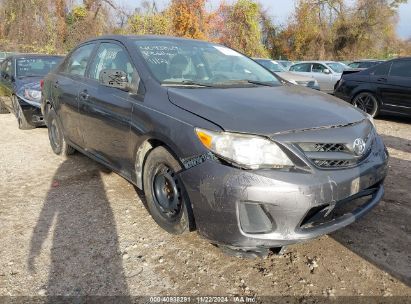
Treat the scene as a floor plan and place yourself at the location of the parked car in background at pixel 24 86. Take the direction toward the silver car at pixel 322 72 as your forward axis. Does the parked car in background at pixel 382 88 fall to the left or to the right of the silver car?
right

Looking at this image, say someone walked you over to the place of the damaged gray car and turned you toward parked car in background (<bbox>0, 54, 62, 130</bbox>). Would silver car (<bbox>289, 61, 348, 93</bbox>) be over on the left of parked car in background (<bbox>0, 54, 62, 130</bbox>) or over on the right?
right

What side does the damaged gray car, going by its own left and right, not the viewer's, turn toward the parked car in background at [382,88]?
left

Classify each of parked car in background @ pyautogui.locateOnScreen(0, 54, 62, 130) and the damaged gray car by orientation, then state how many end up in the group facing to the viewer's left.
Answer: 0

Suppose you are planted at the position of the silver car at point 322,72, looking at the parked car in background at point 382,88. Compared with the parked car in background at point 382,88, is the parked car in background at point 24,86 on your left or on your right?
right

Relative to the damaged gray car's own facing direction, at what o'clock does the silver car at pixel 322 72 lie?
The silver car is roughly at 8 o'clock from the damaged gray car.

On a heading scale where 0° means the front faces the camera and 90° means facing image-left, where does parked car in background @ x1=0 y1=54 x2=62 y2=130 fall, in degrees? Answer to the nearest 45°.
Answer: approximately 315°

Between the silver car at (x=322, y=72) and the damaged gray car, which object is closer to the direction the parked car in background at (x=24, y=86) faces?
the damaged gray car

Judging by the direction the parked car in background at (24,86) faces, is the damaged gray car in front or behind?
in front

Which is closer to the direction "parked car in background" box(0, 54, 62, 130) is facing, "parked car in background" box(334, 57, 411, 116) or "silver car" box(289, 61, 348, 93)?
the parked car in background

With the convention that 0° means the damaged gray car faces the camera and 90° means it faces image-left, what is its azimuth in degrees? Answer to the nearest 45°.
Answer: approximately 315°

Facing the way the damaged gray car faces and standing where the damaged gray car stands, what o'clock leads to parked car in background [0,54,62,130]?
The parked car in background is roughly at 6 o'clock from the damaged gray car.

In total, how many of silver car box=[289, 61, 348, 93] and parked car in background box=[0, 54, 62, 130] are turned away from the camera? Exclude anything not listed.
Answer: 0
